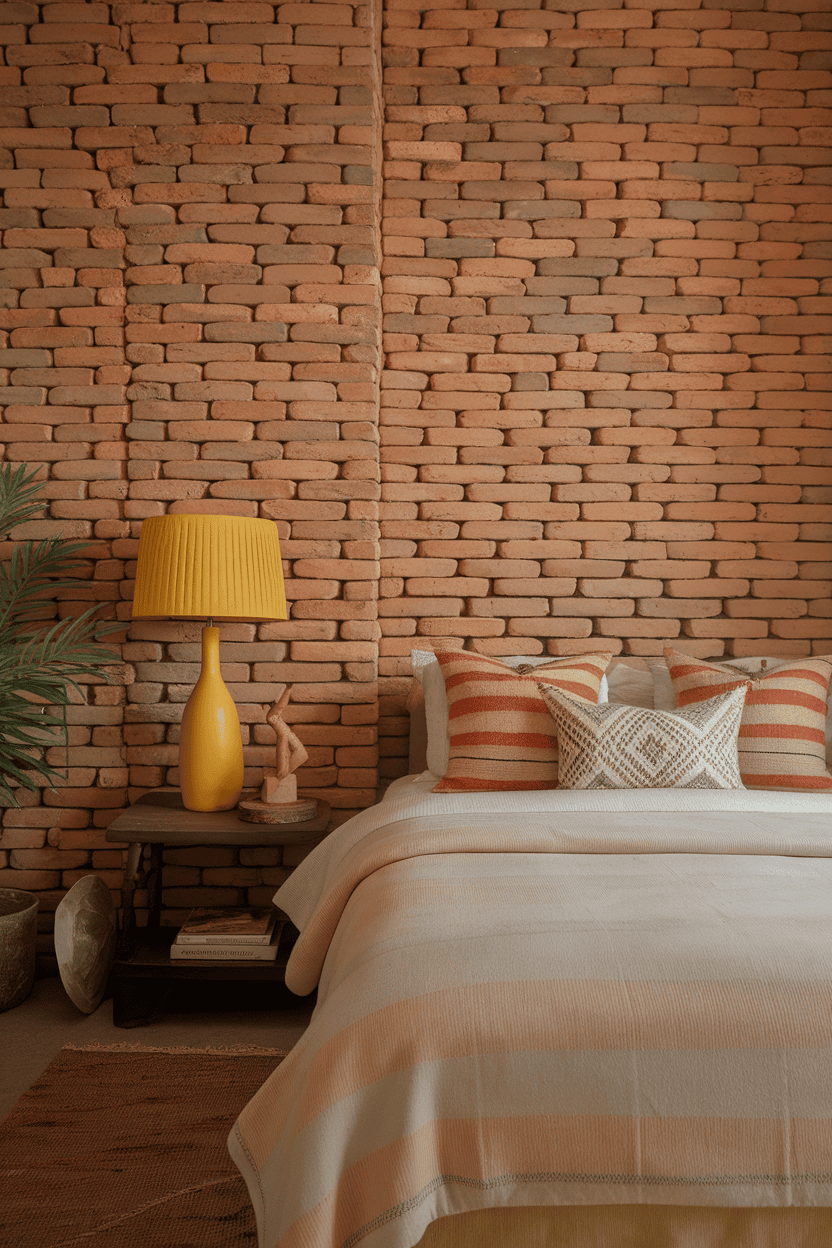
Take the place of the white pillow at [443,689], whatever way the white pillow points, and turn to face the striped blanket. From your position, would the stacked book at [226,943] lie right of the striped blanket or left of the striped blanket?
right

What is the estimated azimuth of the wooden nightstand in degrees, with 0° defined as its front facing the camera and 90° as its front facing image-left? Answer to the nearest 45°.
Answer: approximately 0°

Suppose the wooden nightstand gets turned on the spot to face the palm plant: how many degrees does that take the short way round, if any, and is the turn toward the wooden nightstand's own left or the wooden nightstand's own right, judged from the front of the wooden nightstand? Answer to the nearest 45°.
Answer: approximately 135° to the wooden nightstand's own right

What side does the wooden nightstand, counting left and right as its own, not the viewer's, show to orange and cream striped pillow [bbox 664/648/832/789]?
left

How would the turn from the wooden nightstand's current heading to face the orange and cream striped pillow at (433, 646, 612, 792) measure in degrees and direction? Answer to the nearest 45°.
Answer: approximately 90° to its left
